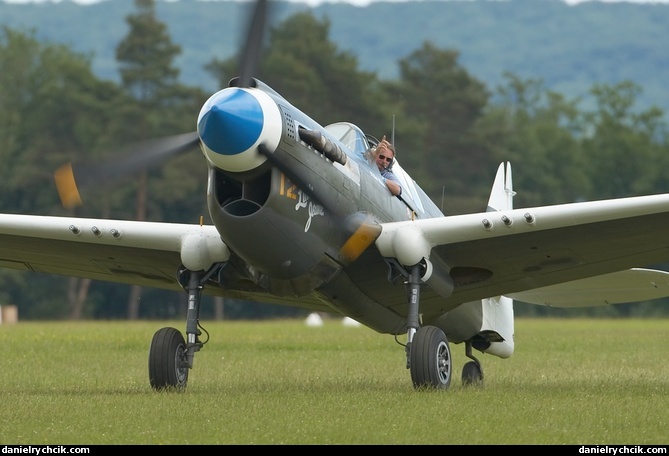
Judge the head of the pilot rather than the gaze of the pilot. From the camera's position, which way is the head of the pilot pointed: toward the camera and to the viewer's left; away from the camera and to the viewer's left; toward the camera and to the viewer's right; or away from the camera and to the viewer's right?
toward the camera and to the viewer's left

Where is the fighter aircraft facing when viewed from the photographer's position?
facing the viewer and to the left of the viewer
